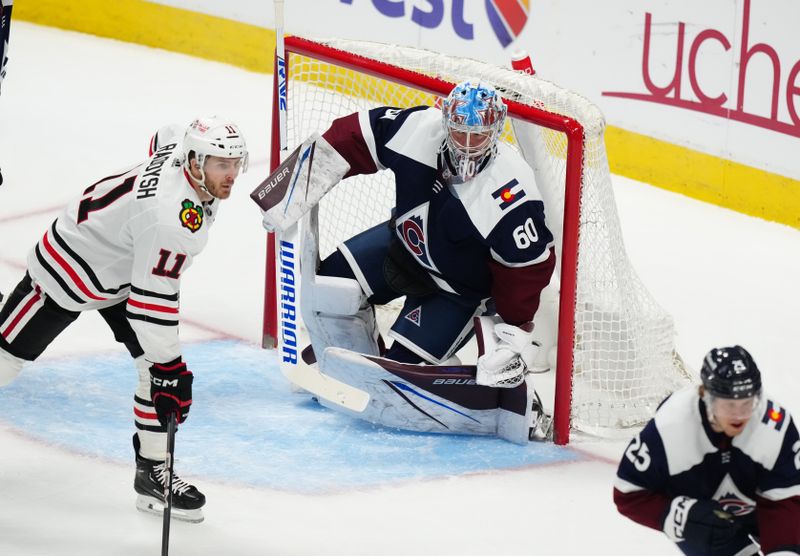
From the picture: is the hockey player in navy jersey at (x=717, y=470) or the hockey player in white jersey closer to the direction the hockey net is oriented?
the hockey player in white jersey

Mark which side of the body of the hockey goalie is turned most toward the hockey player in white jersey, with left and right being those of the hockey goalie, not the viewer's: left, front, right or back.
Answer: front

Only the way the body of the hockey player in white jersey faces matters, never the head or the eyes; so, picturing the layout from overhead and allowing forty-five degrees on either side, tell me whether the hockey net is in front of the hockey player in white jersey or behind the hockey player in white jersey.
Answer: in front

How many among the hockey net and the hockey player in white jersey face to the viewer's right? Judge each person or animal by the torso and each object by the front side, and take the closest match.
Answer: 1

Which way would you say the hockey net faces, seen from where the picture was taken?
facing the viewer and to the left of the viewer

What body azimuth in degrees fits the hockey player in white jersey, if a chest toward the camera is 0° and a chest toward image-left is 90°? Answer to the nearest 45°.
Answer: approximately 270°

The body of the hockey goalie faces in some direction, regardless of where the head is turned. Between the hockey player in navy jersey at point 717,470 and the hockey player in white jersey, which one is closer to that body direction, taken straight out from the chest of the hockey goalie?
the hockey player in white jersey

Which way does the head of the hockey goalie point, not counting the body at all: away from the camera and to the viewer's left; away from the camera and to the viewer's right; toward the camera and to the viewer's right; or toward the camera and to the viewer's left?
toward the camera and to the viewer's left

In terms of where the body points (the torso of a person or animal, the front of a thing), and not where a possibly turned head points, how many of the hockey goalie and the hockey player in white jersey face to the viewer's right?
1

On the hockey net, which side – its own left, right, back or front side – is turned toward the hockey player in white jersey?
front

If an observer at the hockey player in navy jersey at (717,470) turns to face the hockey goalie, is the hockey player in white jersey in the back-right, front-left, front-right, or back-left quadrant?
front-left
